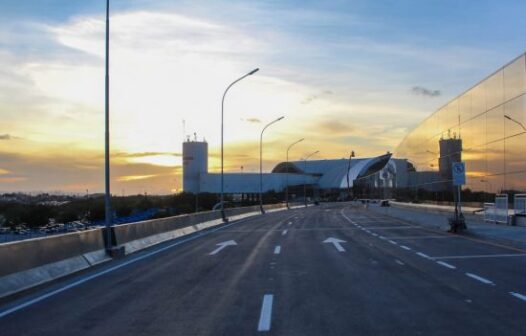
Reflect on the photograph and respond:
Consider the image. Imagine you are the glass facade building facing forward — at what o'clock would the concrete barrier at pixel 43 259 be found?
The concrete barrier is roughly at 11 o'clock from the glass facade building.

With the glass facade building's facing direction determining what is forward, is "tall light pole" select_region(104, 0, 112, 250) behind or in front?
in front

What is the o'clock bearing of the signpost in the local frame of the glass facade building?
The signpost is roughly at 11 o'clock from the glass facade building.

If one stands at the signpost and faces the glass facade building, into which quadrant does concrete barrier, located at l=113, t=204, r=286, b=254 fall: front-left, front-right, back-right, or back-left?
back-left

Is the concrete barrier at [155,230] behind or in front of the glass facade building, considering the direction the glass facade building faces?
in front

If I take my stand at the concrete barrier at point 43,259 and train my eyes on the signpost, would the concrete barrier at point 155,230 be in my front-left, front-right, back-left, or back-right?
front-left

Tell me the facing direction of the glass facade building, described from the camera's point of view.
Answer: facing the viewer and to the left of the viewer

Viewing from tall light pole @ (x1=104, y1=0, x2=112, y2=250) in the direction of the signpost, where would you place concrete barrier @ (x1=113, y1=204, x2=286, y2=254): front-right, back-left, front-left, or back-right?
front-left
